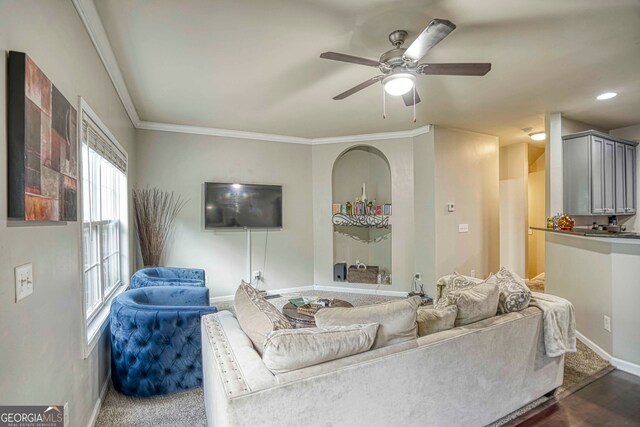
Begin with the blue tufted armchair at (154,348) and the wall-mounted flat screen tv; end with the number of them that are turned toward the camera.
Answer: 1

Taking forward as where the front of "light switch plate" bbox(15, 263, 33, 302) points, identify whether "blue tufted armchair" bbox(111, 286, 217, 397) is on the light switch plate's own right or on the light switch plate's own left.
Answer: on the light switch plate's own left

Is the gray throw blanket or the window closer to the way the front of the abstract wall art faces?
the gray throw blanket

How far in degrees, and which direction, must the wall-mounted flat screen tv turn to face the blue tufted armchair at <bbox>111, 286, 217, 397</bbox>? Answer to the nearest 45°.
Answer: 0° — it already faces it

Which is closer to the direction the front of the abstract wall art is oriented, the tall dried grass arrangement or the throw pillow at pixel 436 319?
the throw pillow

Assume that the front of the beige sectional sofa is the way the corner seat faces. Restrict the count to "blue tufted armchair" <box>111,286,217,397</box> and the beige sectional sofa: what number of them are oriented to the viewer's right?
1

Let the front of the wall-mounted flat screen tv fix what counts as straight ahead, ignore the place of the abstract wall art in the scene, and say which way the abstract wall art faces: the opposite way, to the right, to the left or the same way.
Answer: to the left

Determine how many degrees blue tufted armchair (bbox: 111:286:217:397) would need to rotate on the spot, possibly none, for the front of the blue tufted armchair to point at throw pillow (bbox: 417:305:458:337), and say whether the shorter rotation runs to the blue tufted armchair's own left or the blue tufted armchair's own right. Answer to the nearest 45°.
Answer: approximately 45° to the blue tufted armchair's own right
